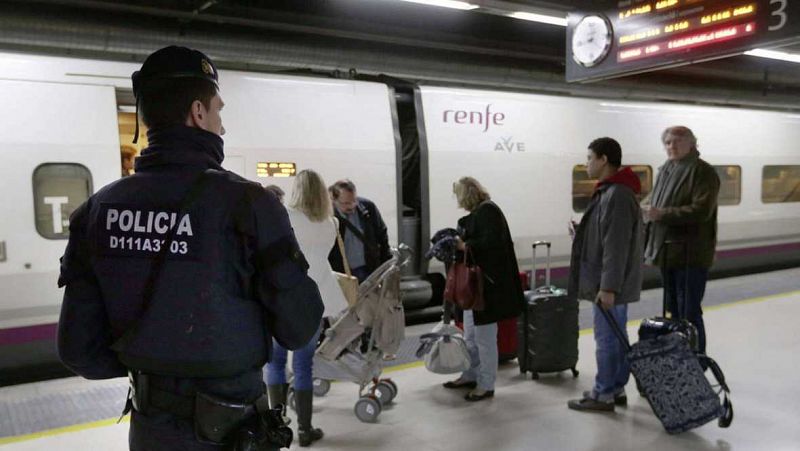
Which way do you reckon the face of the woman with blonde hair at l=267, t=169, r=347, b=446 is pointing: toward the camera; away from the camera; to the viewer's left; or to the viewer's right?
away from the camera

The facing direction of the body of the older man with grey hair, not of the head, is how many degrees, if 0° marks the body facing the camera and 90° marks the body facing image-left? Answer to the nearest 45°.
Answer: approximately 45°

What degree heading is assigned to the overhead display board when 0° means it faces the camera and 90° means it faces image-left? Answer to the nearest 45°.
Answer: approximately 45°

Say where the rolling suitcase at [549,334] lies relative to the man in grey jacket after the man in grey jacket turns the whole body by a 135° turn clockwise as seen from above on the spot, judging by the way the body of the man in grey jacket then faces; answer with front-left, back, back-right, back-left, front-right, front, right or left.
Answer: left

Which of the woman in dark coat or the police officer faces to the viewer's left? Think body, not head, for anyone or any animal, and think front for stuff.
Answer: the woman in dark coat

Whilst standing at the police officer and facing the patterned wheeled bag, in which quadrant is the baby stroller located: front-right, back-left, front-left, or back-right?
front-left

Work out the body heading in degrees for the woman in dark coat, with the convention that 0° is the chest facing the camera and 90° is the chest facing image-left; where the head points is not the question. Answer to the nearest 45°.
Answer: approximately 90°

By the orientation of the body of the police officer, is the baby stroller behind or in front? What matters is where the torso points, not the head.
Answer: in front

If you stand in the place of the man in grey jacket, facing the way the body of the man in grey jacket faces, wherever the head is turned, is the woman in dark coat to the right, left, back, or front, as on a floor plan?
front

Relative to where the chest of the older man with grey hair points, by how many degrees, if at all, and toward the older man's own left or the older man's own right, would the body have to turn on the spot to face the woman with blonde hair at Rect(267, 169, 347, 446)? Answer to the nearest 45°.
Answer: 0° — they already face them

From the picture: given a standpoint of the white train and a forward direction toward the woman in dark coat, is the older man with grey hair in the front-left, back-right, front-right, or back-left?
front-left

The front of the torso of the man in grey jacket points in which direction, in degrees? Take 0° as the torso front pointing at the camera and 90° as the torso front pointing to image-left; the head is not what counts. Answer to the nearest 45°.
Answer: approximately 90°

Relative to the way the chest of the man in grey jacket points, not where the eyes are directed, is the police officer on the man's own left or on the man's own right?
on the man's own left
